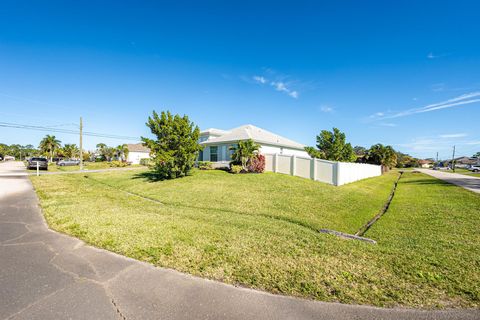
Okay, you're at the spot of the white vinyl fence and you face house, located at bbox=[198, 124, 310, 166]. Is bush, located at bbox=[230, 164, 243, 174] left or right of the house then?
left

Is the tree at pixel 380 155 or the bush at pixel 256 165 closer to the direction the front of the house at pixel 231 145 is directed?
the bush

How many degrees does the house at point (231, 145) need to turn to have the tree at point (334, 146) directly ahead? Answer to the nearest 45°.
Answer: approximately 135° to its left

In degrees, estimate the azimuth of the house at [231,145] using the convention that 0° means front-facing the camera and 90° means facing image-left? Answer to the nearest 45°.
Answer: approximately 45°

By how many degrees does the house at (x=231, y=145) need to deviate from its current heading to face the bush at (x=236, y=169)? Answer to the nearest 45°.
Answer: approximately 45° to its left

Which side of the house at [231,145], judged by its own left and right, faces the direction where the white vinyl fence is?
left

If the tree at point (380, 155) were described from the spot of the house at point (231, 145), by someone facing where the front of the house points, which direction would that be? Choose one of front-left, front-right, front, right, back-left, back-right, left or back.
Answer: back

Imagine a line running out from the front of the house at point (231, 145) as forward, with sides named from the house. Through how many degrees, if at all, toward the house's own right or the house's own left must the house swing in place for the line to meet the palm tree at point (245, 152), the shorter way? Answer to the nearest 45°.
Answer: approximately 45° to the house's own left

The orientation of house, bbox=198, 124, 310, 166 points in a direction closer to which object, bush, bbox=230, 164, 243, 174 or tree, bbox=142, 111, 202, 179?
the tree

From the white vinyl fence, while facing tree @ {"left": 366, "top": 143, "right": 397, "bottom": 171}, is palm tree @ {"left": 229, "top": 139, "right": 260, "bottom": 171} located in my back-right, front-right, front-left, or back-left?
back-left
